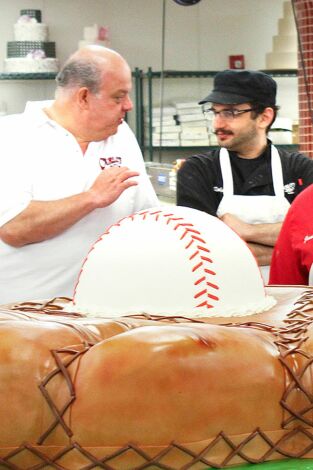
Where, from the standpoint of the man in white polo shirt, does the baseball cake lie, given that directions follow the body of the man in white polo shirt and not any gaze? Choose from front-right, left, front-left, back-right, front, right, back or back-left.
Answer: front-right

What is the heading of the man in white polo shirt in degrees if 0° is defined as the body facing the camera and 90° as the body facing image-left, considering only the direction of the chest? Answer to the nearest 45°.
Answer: approximately 315°

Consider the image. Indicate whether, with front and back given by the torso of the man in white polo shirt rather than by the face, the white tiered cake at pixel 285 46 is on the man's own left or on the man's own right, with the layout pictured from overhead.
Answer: on the man's own left

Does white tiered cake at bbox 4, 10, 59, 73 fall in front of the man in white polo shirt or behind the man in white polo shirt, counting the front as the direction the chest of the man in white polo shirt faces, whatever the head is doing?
behind

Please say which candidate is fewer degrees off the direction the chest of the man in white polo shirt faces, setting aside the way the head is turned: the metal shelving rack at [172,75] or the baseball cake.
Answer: the baseball cake

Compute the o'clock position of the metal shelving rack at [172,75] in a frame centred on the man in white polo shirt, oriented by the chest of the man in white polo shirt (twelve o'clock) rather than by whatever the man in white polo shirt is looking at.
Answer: The metal shelving rack is roughly at 8 o'clock from the man in white polo shirt.

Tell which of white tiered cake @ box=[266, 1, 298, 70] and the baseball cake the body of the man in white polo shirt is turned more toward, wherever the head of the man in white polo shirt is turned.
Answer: the baseball cake
